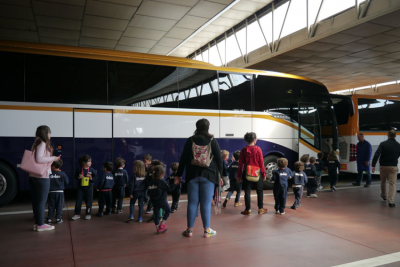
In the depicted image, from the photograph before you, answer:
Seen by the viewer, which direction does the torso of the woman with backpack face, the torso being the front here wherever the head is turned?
away from the camera

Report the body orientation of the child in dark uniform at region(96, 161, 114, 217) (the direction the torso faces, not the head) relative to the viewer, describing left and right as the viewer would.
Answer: facing away from the viewer and to the left of the viewer

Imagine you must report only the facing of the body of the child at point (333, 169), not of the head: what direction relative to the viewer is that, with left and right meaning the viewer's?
facing away from the viewer

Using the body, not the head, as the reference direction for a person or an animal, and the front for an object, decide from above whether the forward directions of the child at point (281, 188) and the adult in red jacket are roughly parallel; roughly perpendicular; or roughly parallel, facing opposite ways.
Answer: roughly parallel

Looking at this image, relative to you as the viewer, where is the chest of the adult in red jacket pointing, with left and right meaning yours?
facing away from the viewer

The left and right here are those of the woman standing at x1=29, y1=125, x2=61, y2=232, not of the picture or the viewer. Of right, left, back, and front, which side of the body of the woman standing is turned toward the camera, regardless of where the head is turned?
right

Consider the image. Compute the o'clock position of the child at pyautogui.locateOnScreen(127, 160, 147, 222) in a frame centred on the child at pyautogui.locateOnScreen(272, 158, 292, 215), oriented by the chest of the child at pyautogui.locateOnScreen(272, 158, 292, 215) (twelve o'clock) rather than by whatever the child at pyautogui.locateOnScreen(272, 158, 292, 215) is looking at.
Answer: the child at pyautogui.locateOnScreen(127, 160, 147, 222) is roughly at 8 o'clock from the child at pyautogui.locateOnScreen(272, 158, 292, 215).

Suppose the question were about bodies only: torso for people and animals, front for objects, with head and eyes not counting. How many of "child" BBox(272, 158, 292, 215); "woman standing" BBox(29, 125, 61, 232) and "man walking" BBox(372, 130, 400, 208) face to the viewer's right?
1

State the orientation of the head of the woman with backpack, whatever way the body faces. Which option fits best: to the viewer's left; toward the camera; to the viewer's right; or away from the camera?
away from the camera
